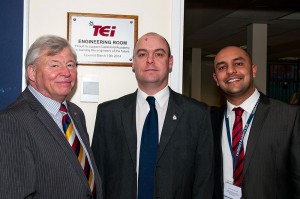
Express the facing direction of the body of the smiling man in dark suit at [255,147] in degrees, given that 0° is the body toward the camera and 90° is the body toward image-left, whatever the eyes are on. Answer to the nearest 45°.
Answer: approximately 45°

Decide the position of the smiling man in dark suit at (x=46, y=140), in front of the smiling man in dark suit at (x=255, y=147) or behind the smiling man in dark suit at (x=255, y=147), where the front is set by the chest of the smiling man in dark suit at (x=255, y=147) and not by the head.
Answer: in front

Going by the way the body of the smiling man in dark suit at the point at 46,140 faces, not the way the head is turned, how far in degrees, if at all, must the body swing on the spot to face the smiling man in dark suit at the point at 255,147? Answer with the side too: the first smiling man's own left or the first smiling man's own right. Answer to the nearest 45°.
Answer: approximately 45° to the first smiling man's own left

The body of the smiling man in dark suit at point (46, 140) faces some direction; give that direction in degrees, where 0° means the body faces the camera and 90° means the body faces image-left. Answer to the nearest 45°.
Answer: approximately 315°

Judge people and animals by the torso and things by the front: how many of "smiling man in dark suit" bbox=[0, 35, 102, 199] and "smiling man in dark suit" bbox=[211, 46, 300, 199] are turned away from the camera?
0
